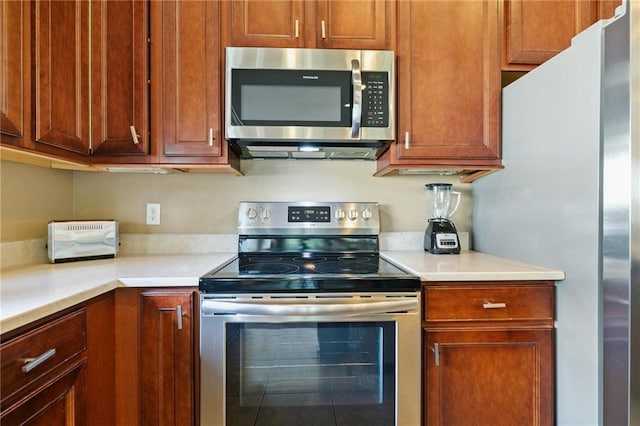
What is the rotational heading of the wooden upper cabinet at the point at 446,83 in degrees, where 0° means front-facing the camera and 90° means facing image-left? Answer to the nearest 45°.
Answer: approximately 0°

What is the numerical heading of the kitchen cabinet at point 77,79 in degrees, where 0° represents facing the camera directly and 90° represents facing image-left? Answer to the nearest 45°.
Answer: approximately 315°

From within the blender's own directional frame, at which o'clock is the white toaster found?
The white toaster is roughly at 2 o'clock from the blender.

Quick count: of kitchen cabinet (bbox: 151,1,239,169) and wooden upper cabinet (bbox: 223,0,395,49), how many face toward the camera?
2

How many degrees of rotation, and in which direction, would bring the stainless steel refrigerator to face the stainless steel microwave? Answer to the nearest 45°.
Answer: approximately 135° to its right
